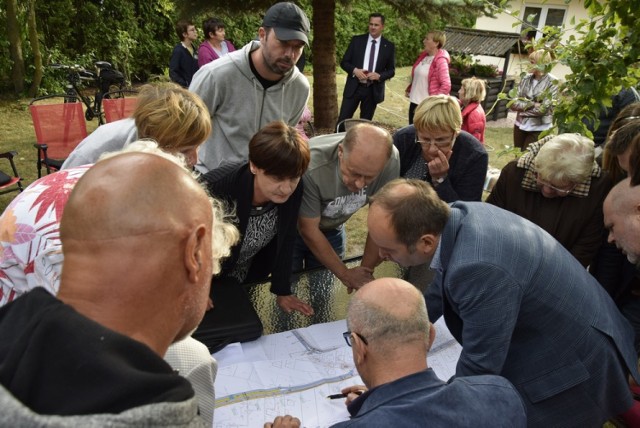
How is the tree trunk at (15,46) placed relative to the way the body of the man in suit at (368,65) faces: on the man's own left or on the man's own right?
on the man's own right

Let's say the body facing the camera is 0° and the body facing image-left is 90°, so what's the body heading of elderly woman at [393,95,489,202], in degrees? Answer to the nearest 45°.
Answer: approximately 45°

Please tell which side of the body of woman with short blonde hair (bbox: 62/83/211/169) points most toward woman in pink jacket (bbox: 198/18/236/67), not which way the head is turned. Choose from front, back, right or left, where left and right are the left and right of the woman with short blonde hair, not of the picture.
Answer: left

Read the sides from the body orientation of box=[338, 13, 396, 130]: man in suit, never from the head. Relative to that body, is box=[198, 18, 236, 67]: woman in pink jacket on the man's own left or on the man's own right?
on the man's own right

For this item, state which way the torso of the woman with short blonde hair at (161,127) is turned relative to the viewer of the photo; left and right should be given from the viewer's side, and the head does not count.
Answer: facing to the right of the viewer

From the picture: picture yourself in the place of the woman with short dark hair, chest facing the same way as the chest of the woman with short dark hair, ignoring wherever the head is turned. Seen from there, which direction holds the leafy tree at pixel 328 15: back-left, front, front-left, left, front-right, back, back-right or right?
back-left

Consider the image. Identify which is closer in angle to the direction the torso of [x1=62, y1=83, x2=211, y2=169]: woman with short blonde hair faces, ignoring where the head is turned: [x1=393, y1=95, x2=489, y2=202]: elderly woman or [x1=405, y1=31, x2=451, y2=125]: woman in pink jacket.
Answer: the elderly woman

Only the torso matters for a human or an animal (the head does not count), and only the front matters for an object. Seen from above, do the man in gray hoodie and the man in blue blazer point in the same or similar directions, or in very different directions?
very different directions

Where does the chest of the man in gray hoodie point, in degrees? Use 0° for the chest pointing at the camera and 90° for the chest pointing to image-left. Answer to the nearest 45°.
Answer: approximately 315°

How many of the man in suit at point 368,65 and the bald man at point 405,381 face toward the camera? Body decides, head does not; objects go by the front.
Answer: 1

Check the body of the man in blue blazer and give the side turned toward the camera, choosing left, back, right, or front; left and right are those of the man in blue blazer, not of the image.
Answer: left
